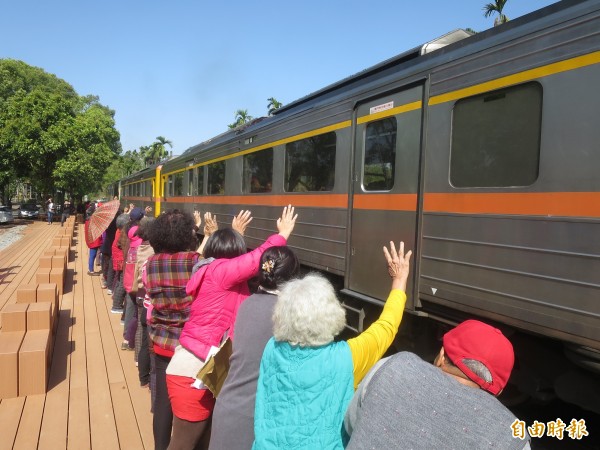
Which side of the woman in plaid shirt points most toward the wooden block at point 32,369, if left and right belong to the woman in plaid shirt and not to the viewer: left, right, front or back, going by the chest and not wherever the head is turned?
left

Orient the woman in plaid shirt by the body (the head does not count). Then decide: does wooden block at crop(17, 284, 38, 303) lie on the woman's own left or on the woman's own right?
on the woman's own left

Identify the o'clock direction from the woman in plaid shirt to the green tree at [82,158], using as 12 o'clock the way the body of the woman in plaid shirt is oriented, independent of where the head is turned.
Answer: The green tree is roughly at 10 o'clock from the woman in plaid shirt.

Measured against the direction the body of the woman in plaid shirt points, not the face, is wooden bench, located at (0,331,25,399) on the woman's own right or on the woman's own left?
on the woman's own left

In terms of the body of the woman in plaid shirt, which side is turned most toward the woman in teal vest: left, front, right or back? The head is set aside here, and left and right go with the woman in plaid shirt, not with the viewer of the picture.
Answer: right

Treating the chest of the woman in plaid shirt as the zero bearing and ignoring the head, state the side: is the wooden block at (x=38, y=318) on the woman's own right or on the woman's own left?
on the woman's own left

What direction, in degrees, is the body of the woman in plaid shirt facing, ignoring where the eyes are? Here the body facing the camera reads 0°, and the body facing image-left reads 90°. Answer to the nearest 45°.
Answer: approximately 225°

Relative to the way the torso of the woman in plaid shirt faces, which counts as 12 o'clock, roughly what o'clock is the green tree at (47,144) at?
The green tree is roughly at 10 o'clock from the woman in plaid shirt.
